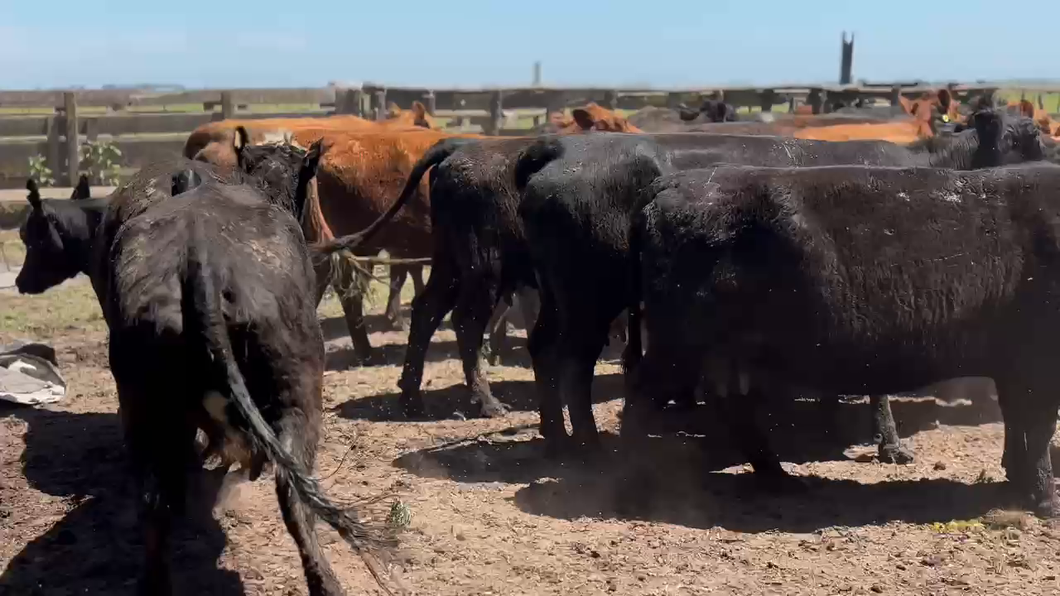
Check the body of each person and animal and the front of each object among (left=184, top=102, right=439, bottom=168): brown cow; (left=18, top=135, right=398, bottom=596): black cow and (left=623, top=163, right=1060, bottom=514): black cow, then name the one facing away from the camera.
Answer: (left=18, top=135, right=398, bottom=596): black cow

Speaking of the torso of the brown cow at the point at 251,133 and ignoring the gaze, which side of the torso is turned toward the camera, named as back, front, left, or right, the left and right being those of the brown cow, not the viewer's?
right

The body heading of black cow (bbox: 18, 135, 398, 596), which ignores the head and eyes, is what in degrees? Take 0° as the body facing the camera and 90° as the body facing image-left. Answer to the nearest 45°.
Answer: approximately 180°

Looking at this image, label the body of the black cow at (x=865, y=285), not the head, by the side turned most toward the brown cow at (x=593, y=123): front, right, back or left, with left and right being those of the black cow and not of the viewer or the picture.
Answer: left

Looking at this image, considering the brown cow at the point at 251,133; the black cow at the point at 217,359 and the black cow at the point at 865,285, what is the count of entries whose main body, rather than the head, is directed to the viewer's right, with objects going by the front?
2

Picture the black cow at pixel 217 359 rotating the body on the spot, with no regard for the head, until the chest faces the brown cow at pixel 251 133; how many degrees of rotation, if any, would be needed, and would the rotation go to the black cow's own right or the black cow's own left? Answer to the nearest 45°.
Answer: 0° — it already faces it

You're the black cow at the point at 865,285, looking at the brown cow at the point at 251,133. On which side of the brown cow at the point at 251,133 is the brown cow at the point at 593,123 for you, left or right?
right

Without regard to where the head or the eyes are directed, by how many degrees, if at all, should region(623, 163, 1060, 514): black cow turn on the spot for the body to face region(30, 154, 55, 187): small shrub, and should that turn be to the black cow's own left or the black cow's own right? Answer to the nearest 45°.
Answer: approximately 135° to the black cow's own left

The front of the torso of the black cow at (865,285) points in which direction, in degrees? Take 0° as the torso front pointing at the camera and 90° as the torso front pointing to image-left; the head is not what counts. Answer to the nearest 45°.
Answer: approximately 270°

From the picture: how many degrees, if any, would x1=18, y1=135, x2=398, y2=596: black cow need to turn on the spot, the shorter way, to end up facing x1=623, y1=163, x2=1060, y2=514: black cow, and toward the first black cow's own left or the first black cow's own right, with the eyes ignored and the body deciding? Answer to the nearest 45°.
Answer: approximately 90° to the first black cow's own right

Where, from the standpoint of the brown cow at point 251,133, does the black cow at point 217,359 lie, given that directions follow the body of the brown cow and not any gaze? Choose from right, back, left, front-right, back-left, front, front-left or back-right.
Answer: right

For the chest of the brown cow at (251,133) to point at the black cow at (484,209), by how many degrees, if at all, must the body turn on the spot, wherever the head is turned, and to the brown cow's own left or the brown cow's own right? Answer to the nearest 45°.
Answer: approximately 45° to the brown cow's own right

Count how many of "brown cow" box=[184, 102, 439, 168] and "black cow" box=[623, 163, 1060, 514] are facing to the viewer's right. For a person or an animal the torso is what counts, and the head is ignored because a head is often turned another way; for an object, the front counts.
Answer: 2

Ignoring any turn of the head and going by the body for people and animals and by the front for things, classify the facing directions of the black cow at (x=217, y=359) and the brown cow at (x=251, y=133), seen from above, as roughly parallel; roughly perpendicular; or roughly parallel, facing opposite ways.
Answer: roughly perpendicular

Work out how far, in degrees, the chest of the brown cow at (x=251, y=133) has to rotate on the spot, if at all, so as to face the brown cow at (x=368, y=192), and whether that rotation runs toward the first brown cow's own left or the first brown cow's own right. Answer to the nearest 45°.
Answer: approximately 45° to the first brown cow's own right
